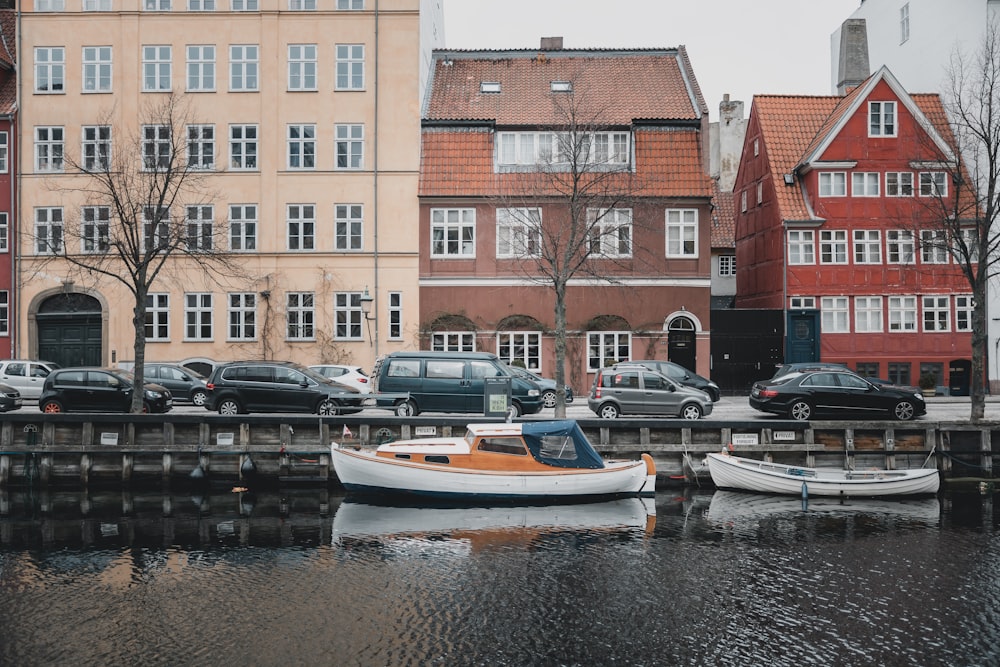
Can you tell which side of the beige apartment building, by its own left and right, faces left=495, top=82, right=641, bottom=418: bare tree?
left

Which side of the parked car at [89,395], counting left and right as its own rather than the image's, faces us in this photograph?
right

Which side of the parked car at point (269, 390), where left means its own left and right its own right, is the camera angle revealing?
right

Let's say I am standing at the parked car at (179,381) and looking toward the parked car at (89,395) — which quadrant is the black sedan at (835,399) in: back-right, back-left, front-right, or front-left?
back-left

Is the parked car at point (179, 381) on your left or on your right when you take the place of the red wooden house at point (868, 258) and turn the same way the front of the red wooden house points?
on your right

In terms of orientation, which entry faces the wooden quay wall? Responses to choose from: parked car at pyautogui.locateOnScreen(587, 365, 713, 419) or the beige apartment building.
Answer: the beige apartment building

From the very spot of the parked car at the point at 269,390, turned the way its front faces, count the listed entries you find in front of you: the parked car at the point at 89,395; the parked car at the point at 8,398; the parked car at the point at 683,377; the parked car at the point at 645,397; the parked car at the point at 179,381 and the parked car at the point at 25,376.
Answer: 2

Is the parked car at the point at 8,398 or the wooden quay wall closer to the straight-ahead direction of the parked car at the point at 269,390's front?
the wooden quay wall

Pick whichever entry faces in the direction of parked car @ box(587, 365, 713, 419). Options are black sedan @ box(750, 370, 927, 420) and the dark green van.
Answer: the dark green van

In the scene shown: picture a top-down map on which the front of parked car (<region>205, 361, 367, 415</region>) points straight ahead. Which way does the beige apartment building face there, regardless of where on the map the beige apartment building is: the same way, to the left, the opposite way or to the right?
to the right

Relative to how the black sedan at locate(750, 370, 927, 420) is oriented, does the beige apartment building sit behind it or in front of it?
behind

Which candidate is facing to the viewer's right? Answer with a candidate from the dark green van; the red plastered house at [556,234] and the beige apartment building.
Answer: the dark green van

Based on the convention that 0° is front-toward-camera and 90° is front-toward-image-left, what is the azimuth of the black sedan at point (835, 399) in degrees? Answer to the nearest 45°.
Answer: approximately 270°
